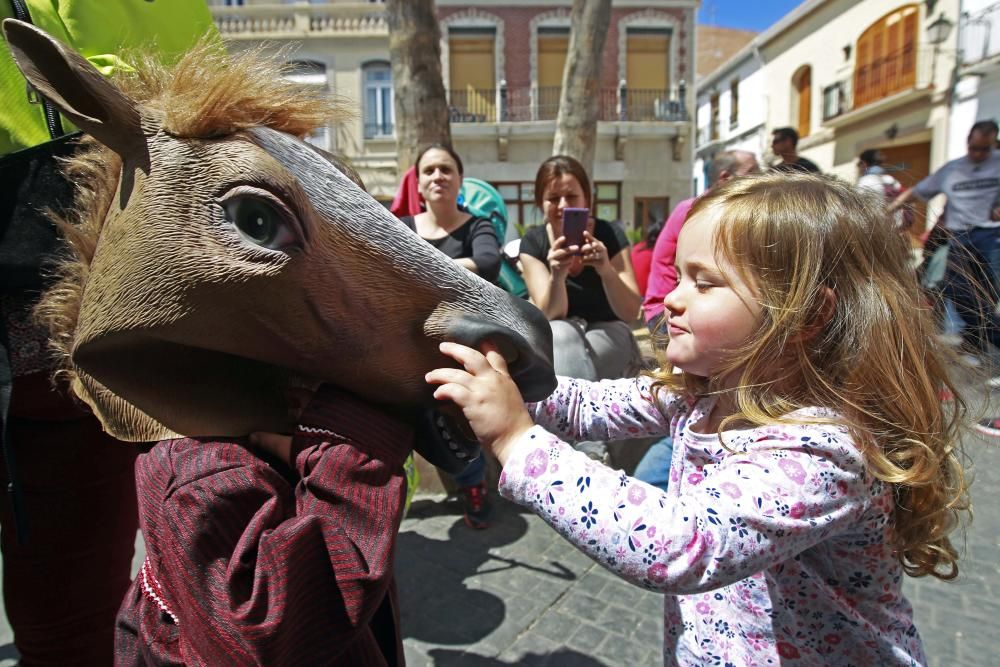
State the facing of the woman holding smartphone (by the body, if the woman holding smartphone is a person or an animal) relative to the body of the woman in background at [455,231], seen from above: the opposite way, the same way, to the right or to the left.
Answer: the same way

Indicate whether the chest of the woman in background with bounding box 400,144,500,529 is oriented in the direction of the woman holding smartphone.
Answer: no

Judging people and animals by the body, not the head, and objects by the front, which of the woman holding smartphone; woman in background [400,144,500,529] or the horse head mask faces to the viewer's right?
the horse head mask

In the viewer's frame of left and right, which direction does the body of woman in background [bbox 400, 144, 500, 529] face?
facing the viewer

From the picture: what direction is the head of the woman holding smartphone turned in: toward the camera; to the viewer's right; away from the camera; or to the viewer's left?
toward the camera

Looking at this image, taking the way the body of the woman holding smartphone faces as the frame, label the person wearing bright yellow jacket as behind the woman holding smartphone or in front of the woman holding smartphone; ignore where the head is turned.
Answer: in front

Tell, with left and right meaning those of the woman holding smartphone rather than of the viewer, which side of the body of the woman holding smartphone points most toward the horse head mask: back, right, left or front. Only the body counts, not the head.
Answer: front

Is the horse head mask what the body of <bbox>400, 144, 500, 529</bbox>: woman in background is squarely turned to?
yes

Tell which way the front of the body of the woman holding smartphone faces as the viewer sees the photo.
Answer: toward the camera

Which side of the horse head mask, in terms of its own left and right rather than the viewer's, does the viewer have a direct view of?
right

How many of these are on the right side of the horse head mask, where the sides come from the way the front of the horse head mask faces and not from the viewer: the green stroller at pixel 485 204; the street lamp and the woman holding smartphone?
0

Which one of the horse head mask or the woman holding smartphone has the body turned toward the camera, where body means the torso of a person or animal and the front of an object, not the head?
the woman holding smartphone

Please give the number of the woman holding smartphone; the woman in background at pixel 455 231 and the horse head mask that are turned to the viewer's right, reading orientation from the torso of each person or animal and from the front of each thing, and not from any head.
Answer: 1

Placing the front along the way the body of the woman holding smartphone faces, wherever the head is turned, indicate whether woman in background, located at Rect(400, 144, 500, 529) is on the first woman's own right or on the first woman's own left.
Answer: on the first woman's own right

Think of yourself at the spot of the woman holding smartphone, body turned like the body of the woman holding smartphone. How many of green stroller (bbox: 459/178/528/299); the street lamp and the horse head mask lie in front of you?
1

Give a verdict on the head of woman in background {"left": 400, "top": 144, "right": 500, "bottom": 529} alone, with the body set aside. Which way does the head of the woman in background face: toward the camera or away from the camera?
toward the camera

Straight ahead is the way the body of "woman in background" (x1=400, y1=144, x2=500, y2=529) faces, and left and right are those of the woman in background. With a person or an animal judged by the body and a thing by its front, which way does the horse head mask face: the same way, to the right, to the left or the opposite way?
to the left

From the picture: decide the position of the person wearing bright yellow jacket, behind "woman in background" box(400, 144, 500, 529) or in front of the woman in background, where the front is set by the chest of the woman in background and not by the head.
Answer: in front
